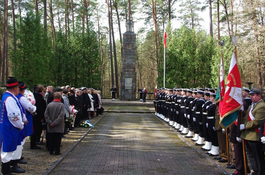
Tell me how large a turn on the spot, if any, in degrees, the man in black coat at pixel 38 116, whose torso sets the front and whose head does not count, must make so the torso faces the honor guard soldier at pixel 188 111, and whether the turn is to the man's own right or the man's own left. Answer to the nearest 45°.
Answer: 0° — they already face them

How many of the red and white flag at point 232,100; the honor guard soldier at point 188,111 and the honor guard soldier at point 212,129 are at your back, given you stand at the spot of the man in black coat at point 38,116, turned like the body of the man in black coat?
0

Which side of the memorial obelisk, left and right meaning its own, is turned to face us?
front

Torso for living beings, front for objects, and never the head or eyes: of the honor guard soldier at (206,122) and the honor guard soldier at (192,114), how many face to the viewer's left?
2

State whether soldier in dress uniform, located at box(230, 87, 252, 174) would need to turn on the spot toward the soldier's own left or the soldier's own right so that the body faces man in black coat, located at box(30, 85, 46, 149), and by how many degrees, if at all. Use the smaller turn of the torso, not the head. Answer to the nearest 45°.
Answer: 0° — they already face them

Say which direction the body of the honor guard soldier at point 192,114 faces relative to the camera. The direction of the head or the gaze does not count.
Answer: to the viewer's left

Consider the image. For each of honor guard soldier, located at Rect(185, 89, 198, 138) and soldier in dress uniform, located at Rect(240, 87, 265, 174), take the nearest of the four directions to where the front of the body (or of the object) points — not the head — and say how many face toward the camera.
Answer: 0

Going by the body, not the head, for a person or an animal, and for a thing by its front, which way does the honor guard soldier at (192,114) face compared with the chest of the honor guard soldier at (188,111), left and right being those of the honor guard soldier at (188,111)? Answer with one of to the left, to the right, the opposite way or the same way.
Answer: the same way

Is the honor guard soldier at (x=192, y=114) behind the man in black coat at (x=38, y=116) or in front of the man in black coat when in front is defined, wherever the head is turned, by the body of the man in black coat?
in front

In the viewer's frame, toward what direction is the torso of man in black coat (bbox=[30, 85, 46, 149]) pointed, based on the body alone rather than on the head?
to the viewer's right

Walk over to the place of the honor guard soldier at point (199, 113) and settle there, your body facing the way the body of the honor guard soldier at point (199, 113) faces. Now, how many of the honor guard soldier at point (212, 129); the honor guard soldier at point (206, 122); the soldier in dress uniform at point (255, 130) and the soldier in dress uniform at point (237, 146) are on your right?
0

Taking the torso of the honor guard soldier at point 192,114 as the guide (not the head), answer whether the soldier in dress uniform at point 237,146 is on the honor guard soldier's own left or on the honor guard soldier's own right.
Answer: on the honor guard soldier's own left

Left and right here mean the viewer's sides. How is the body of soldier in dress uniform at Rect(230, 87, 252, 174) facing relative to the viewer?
facing to the left of the viewer

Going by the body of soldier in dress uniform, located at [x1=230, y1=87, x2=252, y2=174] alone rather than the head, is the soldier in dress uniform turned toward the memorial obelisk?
no

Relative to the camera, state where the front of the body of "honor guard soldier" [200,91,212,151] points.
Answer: to the viewer's left

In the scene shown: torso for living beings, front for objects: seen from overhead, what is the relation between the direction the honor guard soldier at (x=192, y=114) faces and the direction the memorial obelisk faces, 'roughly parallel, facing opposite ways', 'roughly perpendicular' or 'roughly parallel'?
roughly perpendicular

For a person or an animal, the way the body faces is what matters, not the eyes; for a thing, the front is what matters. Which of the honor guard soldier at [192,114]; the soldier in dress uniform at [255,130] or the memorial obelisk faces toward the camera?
the memorial obelisk

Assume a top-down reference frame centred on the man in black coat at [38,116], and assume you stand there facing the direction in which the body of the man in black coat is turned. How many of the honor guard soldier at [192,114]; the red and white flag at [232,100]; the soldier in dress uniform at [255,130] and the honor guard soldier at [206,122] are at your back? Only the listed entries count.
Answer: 0
